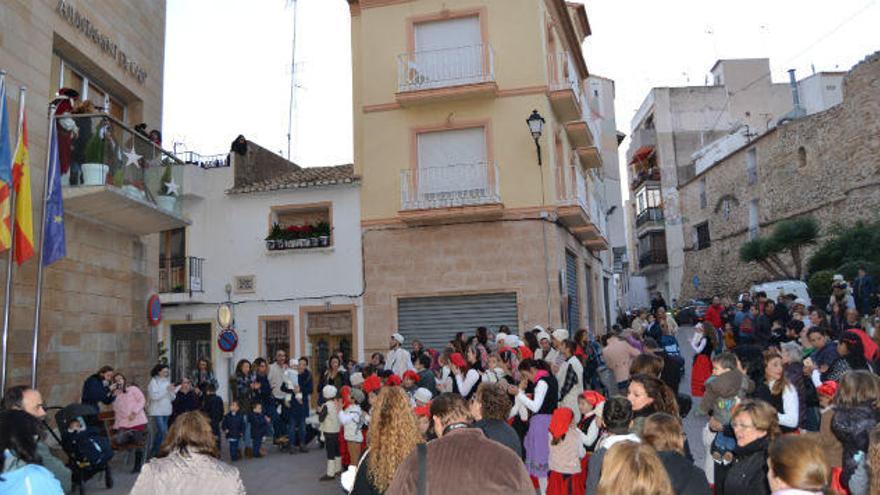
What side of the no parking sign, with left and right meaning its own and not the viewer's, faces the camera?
front

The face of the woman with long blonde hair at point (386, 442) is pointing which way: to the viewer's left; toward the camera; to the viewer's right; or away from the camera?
away from the camera

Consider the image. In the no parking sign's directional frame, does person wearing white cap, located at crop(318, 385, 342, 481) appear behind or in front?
in front

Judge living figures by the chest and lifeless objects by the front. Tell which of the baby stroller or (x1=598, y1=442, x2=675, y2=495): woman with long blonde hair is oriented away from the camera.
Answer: the woman with long blonde hair

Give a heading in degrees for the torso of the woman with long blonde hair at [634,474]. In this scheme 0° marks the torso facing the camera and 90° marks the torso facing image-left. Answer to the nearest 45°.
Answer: approximately 180°

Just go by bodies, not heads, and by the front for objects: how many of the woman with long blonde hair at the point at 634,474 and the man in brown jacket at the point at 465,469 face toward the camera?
0

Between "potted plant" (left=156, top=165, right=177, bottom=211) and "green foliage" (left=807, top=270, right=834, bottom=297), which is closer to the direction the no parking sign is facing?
the potted plant

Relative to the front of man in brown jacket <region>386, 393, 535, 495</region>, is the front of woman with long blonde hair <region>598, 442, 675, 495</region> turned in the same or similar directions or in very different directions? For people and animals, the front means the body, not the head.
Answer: same or similar directions

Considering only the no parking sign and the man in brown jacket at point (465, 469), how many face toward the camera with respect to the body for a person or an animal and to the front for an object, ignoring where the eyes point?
1

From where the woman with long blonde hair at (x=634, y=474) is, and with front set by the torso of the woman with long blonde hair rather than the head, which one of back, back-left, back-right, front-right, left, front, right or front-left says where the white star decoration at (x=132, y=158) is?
front-left

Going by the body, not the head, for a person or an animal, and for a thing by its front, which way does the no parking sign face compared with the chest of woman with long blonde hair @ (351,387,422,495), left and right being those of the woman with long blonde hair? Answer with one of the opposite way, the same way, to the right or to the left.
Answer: the opposite way

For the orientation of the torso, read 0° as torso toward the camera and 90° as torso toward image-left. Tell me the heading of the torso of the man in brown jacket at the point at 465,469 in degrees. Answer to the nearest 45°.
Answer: approximately 180°

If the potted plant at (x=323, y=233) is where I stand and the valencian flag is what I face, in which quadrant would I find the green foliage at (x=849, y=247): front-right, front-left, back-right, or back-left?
back-left

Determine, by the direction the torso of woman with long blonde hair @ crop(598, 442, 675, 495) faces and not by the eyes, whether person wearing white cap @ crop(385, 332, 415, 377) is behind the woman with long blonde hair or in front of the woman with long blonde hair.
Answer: in front

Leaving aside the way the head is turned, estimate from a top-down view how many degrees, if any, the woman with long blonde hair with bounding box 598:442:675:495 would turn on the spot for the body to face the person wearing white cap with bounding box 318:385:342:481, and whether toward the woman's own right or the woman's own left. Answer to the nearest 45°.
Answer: approximately 45° to the woman's own left

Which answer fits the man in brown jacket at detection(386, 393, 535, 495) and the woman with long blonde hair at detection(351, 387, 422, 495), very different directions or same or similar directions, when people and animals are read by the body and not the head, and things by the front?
same or similar directions

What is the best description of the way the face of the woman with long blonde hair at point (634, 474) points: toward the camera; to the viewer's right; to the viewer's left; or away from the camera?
away from the camera

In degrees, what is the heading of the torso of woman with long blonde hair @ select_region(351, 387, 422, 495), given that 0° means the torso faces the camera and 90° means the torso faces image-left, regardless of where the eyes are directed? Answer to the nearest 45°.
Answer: approximately 180°

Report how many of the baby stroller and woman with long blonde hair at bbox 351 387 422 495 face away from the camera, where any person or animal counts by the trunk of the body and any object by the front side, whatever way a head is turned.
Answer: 1

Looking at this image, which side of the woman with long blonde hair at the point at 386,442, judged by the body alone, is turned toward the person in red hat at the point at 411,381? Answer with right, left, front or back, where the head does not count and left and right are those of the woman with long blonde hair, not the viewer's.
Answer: front

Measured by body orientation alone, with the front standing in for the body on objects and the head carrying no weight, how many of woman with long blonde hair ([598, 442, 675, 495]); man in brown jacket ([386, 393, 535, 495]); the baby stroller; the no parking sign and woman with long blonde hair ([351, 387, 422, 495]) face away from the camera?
3
